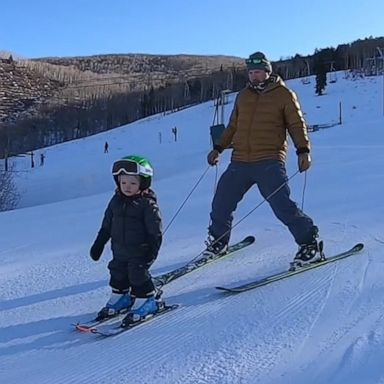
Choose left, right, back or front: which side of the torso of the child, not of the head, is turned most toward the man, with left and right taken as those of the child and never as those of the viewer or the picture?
back

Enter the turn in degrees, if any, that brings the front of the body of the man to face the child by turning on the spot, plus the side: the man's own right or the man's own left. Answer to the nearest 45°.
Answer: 0° — they already face them

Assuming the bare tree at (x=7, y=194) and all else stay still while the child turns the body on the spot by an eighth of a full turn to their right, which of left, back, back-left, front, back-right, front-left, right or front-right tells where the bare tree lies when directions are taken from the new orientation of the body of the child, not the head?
right

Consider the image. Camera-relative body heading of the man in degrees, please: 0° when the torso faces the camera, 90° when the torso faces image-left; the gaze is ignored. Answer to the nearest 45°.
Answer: approximately 45°

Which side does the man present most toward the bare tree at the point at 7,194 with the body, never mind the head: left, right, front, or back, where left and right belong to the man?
right
